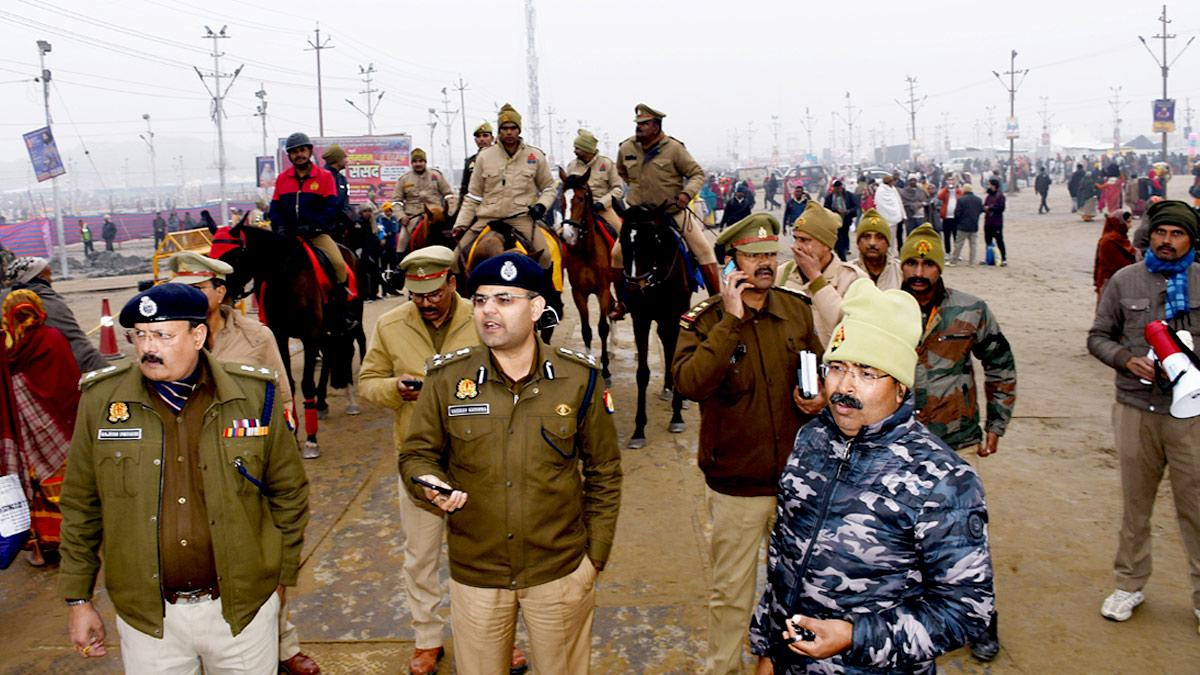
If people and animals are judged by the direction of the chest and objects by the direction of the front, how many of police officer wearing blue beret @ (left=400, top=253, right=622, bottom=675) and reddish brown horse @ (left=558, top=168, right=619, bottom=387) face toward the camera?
2

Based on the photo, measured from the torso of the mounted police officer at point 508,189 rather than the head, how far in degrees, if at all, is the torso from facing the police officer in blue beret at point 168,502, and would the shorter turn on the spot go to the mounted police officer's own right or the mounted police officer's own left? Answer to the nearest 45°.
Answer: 0° — they already face them

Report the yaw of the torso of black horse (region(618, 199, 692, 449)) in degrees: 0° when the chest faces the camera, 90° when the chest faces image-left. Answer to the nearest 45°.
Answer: approximately 0°

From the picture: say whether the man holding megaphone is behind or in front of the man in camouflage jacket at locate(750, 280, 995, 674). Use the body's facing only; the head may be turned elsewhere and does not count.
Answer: behind

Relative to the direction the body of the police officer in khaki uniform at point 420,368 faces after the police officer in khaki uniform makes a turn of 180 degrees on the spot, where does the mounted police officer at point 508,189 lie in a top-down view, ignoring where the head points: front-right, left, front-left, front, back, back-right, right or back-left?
front

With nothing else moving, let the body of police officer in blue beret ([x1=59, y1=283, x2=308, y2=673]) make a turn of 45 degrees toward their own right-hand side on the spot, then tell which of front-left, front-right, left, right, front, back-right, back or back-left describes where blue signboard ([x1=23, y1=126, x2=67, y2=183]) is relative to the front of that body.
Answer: back-right

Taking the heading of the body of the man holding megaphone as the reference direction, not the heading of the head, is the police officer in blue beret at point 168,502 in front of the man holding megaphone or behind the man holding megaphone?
in front

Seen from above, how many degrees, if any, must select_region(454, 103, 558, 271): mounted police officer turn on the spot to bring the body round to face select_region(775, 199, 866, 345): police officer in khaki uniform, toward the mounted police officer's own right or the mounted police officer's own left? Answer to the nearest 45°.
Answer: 0° — they already face them
